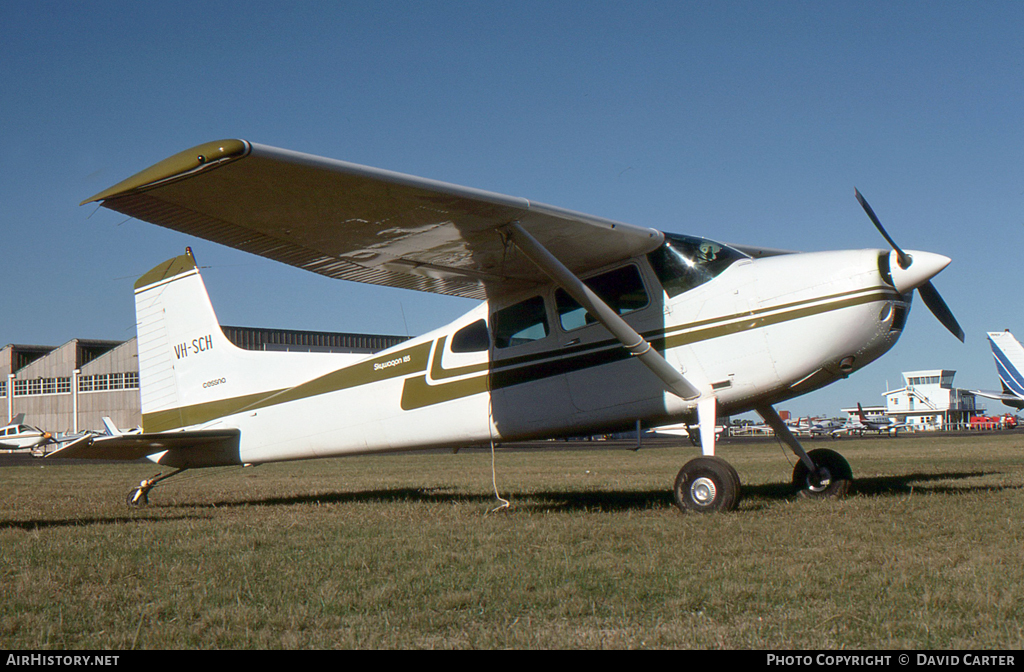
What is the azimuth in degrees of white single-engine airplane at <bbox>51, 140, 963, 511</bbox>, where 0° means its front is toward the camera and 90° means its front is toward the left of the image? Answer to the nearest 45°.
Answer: approximately 315°
